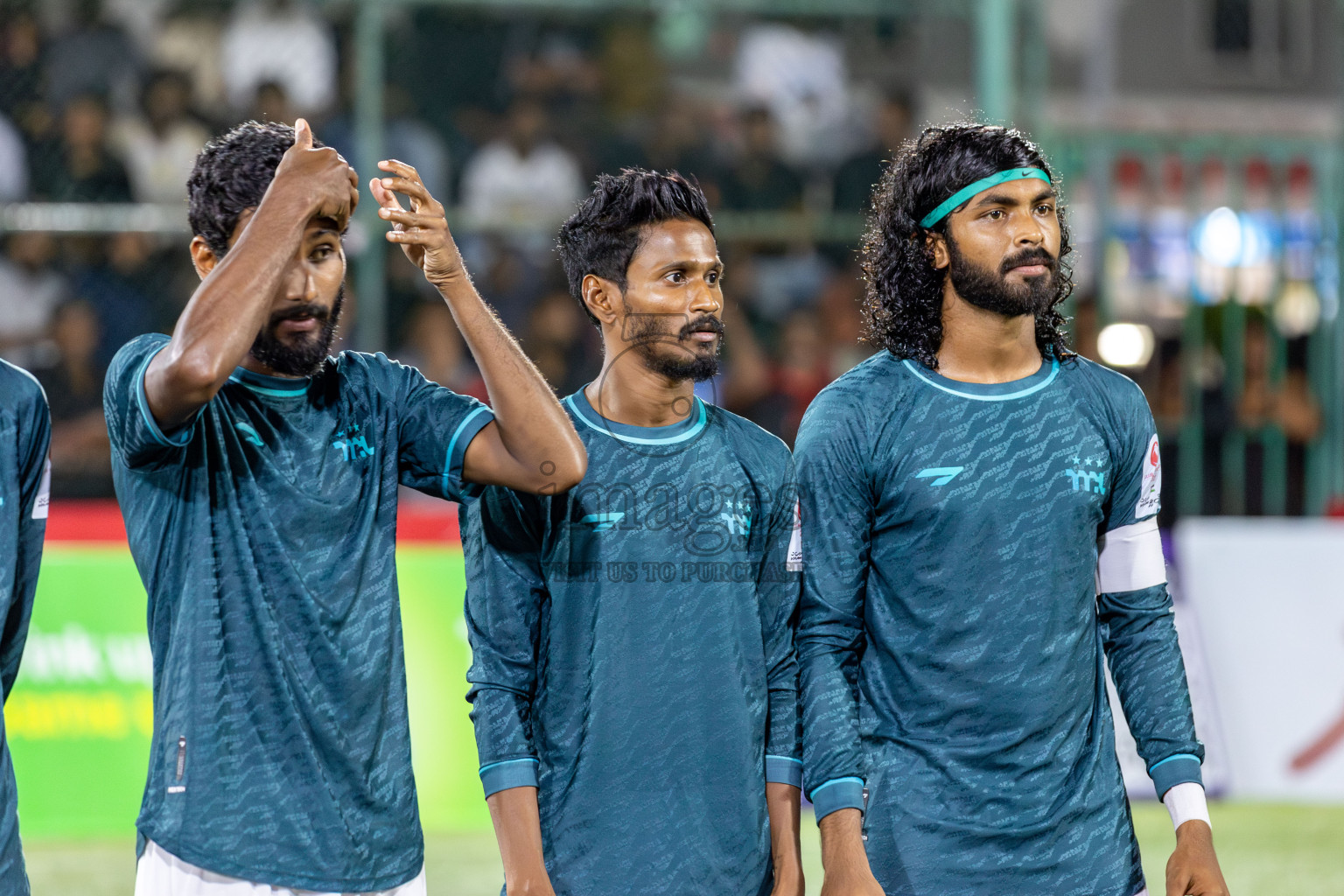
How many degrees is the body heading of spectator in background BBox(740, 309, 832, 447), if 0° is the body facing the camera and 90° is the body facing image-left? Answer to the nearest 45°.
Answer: approximately 0°

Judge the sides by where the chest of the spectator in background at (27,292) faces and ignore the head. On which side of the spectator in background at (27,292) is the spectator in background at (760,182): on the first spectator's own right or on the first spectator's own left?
on the first spectator's own left

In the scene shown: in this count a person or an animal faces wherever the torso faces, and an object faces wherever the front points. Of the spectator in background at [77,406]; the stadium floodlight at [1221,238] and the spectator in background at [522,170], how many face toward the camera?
3

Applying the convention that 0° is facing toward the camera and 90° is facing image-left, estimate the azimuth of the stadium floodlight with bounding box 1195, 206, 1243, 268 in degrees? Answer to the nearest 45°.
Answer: approximately 0°
